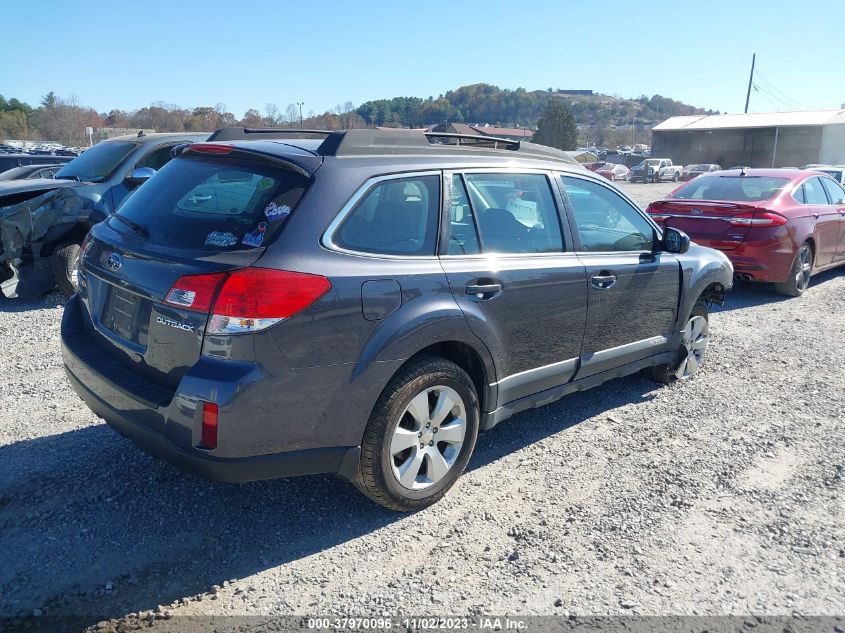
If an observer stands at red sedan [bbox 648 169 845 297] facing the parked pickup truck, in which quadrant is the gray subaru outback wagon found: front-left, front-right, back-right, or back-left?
back-left

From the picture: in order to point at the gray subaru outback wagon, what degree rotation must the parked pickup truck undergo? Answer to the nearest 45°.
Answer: approximately 45° to its left

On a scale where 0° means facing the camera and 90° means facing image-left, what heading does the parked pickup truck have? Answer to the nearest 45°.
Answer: approximately 45°

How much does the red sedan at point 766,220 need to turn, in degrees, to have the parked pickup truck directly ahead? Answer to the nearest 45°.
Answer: approximately 45° to its left

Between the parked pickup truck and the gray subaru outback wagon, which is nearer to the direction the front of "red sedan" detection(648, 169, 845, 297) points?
the parked pickup truck

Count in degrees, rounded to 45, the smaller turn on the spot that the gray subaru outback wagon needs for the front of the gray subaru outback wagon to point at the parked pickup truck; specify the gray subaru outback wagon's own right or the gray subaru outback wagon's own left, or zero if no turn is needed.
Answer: approximately 45° to the gray subaru outback wagon's own left

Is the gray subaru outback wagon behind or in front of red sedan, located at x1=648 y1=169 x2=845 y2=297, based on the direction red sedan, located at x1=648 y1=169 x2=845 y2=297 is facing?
behind

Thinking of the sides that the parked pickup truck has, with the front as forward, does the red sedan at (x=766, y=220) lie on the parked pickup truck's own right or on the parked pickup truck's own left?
on the parked pickup truck's own left

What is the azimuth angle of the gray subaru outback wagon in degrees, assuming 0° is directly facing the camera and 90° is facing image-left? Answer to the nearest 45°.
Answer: approximately 225°

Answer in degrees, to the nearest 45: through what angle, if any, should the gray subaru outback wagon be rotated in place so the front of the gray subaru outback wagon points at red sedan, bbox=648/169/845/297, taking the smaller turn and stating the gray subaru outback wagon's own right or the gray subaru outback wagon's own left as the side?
0° — it already faces it

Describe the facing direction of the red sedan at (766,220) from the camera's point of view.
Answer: facing away from the viewer and to the right of the viewer
